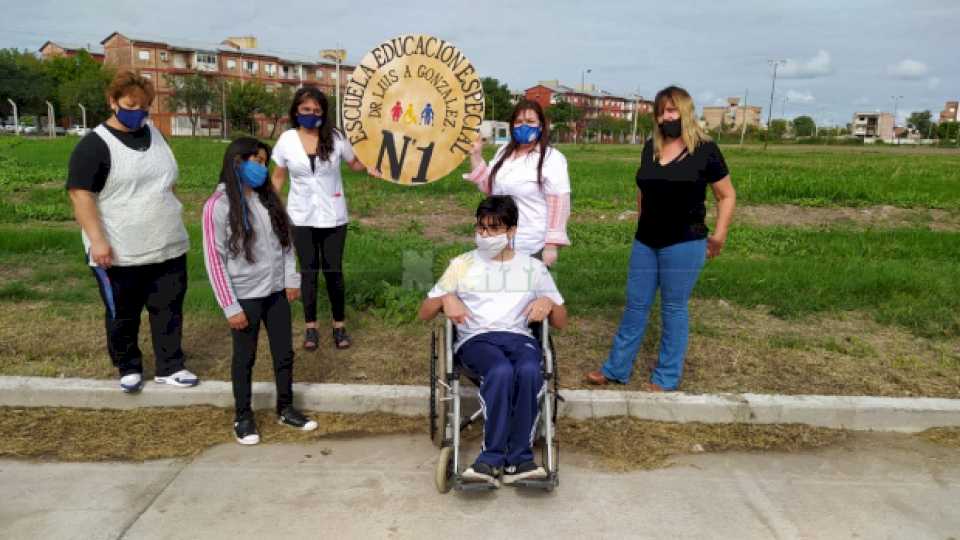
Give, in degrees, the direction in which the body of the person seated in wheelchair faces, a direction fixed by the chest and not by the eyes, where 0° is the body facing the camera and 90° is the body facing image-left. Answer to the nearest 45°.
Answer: approximately 0°

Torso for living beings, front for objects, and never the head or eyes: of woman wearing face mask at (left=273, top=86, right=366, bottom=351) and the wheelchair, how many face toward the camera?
2

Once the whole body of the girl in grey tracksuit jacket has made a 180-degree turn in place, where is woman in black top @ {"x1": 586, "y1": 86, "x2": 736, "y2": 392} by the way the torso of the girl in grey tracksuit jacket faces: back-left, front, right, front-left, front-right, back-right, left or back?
back-right

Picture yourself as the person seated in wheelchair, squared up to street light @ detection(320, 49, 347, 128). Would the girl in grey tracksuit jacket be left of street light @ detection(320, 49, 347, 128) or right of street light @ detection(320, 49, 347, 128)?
left

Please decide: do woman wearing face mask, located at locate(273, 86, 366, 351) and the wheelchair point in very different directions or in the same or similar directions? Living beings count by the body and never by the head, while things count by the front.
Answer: same or similar directions

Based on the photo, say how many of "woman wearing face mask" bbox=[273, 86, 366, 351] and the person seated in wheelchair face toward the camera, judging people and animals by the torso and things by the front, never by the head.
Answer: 2

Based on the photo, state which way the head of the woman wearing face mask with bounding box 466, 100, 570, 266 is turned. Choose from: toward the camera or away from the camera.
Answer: toward the camera

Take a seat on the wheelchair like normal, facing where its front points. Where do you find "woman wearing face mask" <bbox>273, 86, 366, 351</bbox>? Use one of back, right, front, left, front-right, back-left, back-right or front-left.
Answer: back-right

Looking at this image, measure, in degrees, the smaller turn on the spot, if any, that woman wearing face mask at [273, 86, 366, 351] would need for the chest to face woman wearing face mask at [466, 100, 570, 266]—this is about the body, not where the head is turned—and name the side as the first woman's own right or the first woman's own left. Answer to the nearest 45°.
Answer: approximately 45° to the first woman's own left

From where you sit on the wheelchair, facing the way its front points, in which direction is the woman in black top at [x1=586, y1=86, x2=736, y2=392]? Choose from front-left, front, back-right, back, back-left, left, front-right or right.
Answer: back-left

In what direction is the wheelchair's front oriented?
toward the camera

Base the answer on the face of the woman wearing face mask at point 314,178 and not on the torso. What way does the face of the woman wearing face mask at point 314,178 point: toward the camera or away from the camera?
toward the camera

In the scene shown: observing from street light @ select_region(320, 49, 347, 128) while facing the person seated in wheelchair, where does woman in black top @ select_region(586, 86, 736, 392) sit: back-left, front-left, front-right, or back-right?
front-left

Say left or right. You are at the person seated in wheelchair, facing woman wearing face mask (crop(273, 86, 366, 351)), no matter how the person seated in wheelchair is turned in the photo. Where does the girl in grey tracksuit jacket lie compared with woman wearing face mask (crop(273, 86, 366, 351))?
left

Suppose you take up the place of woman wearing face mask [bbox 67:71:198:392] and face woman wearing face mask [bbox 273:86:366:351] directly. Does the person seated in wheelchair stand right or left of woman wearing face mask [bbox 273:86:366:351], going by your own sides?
right
